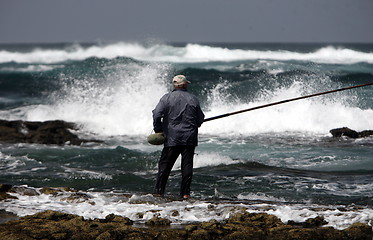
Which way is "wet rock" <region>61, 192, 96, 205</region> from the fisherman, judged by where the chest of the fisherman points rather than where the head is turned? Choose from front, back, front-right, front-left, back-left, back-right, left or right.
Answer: left

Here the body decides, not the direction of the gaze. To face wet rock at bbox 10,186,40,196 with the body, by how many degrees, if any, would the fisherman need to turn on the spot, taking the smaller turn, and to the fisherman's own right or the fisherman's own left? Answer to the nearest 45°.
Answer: approximately 90° to the fisherman's own left

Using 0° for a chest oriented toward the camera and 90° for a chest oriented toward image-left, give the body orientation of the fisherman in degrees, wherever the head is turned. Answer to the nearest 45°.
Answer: approximately 180°

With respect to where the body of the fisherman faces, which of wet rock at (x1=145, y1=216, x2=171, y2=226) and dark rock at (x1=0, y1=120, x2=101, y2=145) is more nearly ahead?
the dark rock

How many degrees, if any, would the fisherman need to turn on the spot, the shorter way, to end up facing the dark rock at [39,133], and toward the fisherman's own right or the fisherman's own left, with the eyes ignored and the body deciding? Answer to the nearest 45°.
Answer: approximately 45° to the fisherman's own left

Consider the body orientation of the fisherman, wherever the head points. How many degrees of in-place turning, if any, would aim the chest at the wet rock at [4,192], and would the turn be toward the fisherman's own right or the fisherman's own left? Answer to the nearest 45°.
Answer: approximately 90° to the fisherman's own left

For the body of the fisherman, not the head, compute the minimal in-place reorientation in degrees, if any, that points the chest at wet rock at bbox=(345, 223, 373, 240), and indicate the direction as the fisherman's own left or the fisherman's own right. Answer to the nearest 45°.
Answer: approximately 135° to the fisherman's own right

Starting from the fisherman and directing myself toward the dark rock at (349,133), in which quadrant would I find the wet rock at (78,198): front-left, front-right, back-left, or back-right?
back-left

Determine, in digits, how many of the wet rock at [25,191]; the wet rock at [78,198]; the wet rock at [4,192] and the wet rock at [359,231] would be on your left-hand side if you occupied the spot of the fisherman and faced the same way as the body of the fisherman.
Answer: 3

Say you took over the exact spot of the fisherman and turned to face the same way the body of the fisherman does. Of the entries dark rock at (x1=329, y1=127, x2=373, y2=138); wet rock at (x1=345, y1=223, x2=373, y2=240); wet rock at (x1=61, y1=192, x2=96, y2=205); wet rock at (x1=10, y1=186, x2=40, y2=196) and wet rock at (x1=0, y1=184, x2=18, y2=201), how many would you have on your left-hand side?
3

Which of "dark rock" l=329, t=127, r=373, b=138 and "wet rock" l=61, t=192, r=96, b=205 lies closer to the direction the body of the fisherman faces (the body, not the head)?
the dark rock

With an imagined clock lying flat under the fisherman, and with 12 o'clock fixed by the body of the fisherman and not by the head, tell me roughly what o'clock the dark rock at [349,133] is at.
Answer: The dark rock is roughly at 1 o'clock from the fisherman.

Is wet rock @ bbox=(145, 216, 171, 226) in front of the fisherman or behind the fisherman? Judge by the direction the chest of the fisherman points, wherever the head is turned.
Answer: behind

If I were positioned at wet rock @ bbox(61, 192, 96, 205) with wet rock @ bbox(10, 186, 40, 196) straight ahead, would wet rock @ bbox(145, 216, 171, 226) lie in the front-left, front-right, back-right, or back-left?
back-left

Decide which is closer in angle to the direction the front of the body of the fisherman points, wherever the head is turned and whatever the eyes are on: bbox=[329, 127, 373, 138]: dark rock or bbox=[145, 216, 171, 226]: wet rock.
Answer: the dark rock
